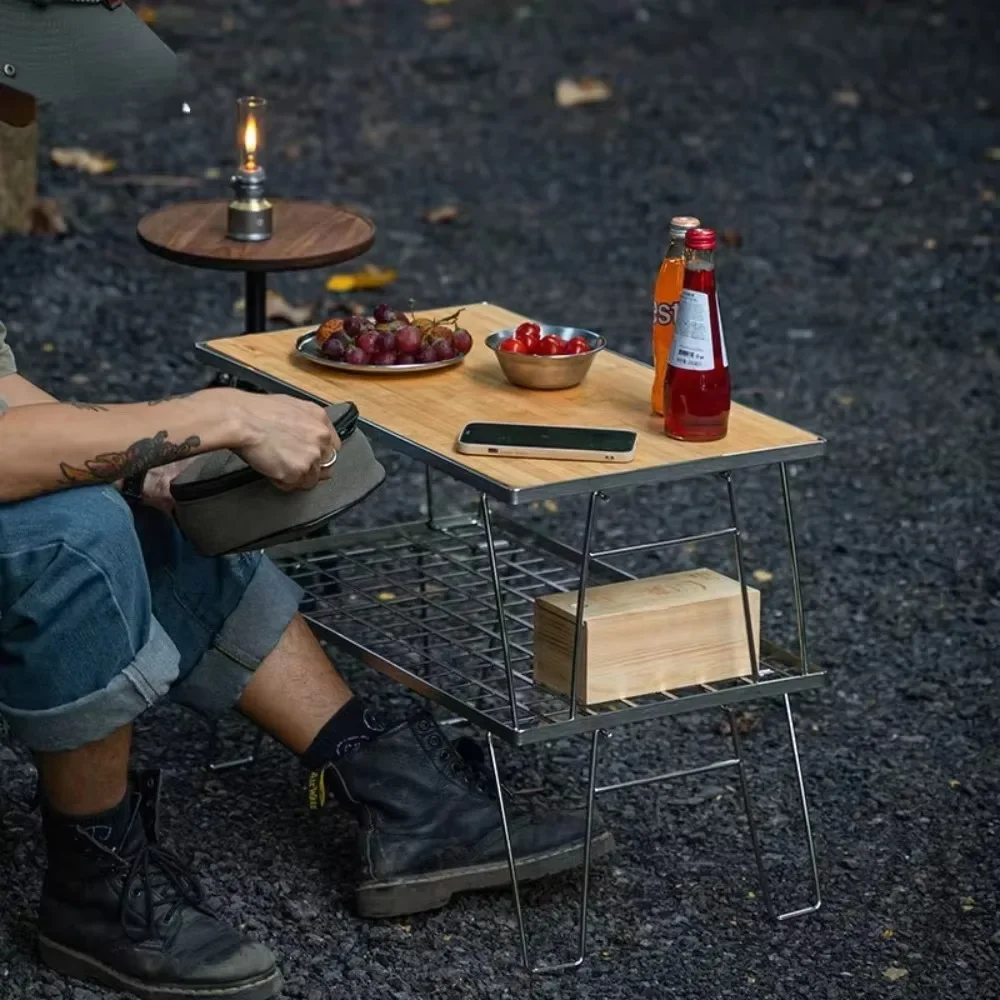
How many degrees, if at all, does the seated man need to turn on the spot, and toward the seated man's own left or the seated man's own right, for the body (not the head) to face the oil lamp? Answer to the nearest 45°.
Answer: approximately 90° to the seated man's own left

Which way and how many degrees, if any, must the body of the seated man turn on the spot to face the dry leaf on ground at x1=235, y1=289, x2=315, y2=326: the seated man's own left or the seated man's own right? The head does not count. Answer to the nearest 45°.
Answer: approximately 90° to the seated man's own left

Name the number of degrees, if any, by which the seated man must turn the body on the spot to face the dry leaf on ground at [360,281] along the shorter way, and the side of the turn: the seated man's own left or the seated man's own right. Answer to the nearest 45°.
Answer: approximately 90° to the seated man's own left

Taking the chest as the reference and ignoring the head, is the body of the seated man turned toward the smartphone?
yes

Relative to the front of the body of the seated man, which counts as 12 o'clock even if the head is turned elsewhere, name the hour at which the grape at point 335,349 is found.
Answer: The grape is roughly at 10 o'clock from the seated man.

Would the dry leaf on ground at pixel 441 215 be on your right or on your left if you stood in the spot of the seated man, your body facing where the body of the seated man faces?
on your left

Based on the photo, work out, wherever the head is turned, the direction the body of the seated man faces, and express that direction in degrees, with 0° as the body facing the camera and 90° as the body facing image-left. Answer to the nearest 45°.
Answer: approximately 270°

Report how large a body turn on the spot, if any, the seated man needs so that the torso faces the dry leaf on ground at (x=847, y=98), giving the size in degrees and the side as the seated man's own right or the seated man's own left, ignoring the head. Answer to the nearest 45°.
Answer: approximately 45° to the seated man's own left

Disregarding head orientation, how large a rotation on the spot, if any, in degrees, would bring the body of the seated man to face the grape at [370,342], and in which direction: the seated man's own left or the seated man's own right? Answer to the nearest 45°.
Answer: approximately 45° to the seated man's own left

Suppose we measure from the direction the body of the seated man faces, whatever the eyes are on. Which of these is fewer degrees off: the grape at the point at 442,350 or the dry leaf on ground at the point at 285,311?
the grape

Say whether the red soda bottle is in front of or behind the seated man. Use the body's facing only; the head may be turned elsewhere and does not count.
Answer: in front

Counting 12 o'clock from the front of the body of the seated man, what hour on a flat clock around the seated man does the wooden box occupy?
The wooden box is roughly at 12 o'clock from the seated man.

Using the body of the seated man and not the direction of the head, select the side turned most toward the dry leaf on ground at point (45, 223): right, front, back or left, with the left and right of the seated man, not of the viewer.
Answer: left

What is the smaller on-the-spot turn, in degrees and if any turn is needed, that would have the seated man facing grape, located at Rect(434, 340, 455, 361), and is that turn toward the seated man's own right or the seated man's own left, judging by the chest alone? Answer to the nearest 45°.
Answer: approximately 45° to the seated man's own left

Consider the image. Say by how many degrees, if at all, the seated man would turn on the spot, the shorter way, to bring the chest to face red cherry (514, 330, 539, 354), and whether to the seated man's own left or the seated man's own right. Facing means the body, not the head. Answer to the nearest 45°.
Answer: approximately 45° to the seated man's own left

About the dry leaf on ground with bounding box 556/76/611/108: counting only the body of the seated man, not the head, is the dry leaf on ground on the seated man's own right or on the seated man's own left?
on the seated man's own left

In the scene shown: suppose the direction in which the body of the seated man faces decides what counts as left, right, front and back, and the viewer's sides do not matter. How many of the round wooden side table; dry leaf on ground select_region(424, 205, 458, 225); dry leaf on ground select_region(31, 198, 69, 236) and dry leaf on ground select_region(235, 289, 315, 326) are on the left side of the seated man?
4

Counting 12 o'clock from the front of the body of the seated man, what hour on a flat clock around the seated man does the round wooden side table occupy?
The round wooden side table is roughly at 9 o'clock from the seated man.
